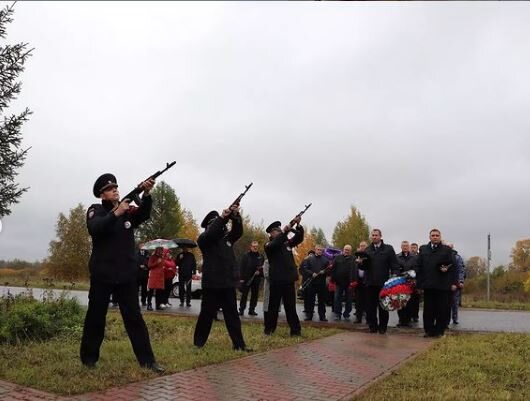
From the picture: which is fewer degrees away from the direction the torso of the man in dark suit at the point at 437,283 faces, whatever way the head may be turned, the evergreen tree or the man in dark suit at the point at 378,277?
the evergreen tree

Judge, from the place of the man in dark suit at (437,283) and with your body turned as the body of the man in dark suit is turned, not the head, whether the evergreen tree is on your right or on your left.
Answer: on your right

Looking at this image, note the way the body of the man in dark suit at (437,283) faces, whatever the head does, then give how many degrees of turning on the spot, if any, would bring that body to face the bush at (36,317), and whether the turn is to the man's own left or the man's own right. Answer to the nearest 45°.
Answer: approximately 45° to the man's own right

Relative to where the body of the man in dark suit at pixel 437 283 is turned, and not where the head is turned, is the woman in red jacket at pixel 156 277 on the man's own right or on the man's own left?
on the man's own right

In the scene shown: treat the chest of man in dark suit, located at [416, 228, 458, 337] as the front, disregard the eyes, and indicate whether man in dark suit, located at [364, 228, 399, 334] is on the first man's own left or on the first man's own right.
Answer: on the first man's own right

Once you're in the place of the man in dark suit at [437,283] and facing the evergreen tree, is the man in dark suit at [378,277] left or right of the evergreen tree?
right

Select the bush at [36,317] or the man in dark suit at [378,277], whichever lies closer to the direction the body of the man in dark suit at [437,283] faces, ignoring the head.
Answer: the bush

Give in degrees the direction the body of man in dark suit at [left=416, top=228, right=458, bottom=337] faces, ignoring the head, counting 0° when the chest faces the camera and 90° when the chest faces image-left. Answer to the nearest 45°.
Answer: approximately 0°
